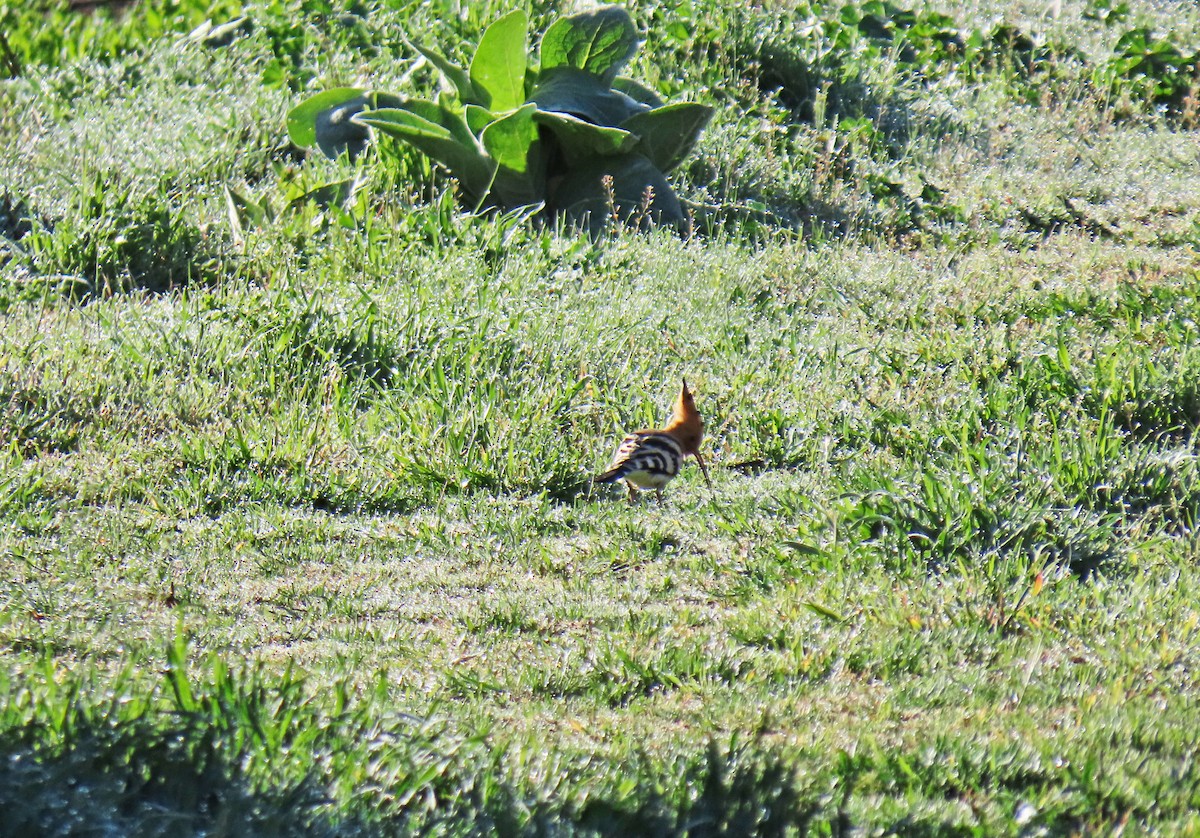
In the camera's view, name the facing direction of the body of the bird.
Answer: to the viewer's right

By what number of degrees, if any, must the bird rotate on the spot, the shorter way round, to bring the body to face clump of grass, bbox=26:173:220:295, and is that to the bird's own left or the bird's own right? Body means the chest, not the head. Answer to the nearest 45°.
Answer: approximately 135° to the bird's own left

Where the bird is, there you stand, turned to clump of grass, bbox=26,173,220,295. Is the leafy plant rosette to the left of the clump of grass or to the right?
right

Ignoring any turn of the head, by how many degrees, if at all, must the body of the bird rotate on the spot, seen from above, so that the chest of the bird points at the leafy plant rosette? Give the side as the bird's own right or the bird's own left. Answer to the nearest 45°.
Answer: approximately 90° to the bird's own left
